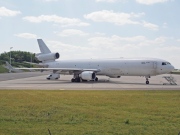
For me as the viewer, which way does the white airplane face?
facing the viewer and to the right of the viewer
